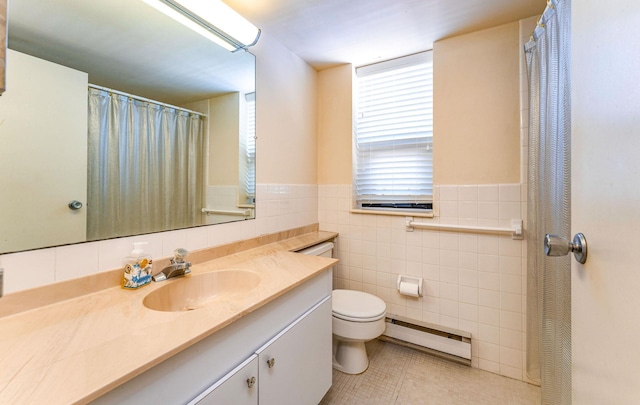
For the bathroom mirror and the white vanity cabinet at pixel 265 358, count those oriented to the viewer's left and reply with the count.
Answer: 0

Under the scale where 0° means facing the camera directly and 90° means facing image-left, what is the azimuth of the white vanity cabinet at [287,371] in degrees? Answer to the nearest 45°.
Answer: approximately 315°

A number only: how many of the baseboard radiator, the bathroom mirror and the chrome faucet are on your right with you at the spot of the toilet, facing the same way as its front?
2

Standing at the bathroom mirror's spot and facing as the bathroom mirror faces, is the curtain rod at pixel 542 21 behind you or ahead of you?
ahead

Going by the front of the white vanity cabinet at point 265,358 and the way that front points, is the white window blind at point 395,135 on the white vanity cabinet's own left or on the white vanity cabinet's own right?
on the white vanity cabinet's own left

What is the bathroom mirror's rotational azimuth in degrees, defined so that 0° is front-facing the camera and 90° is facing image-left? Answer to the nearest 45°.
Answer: approximately 315°

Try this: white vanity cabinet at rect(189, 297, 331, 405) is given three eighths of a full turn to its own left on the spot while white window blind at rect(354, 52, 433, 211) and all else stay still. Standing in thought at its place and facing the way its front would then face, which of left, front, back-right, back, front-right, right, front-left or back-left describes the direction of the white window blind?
front-right
